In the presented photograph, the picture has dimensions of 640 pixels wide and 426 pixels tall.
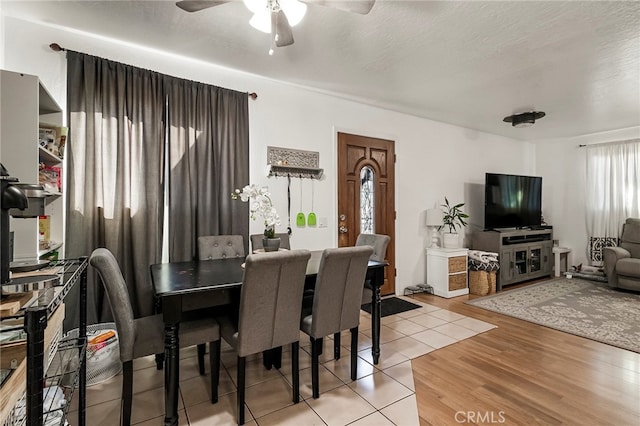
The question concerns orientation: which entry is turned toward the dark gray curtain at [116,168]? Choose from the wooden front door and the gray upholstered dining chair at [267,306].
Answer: the gray upholstered dining chair

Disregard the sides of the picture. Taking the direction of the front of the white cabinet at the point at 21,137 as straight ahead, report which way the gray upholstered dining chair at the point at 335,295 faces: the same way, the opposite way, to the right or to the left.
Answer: to the left

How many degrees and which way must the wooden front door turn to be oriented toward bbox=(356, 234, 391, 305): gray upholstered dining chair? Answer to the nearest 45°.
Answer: approximately 45° to its right

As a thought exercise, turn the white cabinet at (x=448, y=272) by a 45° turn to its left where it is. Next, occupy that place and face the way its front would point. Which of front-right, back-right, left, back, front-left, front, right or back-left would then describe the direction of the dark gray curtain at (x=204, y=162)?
back-right

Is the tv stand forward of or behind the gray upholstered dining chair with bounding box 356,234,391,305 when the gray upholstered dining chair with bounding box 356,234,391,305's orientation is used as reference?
behind

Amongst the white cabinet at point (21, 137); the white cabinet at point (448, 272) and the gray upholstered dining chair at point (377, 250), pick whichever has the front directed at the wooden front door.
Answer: the white cabinet at point (21, 137)

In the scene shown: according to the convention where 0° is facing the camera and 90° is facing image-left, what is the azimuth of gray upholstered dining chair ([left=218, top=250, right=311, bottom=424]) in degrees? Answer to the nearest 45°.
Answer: approximately 135°

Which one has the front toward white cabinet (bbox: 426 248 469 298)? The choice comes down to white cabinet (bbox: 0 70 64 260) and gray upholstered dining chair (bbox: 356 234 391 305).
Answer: white cabinet (bbox: 0 70 64 260)

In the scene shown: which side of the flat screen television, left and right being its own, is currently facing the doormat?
right

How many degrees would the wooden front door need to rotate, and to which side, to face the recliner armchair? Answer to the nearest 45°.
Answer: approximately 45° to its left

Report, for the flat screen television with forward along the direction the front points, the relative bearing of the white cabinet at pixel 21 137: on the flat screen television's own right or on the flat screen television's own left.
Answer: on the flat screen television's own right

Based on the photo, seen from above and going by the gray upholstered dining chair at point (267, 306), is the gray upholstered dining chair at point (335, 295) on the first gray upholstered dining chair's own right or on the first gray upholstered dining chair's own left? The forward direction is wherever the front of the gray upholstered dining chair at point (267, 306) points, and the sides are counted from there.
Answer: on the first gray upholstered dining chair's own right

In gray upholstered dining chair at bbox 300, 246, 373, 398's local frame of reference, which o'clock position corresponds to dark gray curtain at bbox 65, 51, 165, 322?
The dark gray curtain is roughly at 11 o'clock from the gray upholstered dining chair.

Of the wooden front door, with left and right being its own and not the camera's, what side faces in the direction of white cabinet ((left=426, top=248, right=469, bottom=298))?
left
